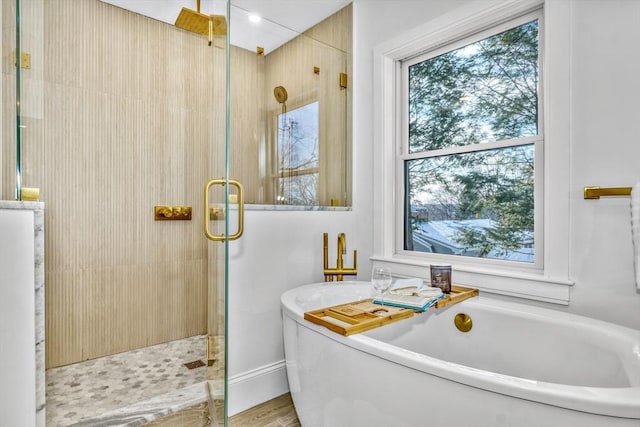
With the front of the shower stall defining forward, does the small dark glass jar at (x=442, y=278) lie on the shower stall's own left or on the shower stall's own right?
on the shower stall's own left

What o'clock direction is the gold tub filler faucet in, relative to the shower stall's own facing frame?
The gold tub filler faucet is roughly at 10 o'clock from the shower stall.

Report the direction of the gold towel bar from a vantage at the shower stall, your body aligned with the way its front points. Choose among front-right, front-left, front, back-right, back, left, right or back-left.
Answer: front-left

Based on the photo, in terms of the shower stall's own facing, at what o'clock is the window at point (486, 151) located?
The window is roughly at 10 o'clock from the shower stall.

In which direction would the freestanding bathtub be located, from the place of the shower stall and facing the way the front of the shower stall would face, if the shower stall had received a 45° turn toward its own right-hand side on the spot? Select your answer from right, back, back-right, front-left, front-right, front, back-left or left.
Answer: left

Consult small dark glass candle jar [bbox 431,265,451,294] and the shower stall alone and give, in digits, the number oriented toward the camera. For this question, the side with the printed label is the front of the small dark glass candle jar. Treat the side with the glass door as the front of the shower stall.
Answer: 2

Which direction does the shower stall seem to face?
toward the camera

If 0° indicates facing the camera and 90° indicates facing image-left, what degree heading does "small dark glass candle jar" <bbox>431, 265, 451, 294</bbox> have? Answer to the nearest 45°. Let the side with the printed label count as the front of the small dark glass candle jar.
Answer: approximately 0°

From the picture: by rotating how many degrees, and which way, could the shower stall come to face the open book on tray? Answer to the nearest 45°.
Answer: approximately 45° to its left

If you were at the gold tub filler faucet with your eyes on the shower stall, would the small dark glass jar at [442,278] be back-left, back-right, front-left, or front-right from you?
back-left

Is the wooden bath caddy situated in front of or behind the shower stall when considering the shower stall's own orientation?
in front

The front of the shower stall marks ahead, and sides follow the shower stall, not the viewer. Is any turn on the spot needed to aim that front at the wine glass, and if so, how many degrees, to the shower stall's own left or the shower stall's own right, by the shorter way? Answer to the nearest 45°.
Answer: approximately 45° to the shower stall's own left
